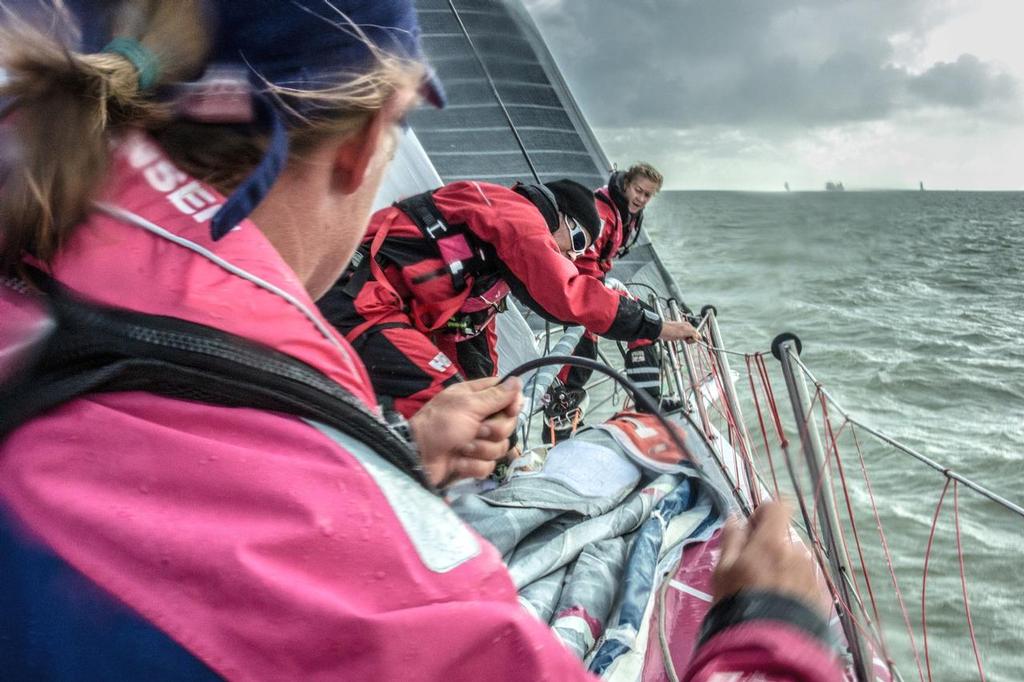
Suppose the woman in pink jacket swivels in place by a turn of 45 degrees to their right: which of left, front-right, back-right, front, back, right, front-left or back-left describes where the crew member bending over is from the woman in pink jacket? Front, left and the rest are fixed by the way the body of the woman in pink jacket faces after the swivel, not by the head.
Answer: left

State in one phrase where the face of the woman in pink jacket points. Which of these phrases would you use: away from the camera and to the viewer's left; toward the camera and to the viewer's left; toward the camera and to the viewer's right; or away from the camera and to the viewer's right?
away from the camera and to the viewer's right

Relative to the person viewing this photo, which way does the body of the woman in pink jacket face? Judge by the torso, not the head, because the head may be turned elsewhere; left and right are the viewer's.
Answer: facing away from the viewer and to the right of the viewer
